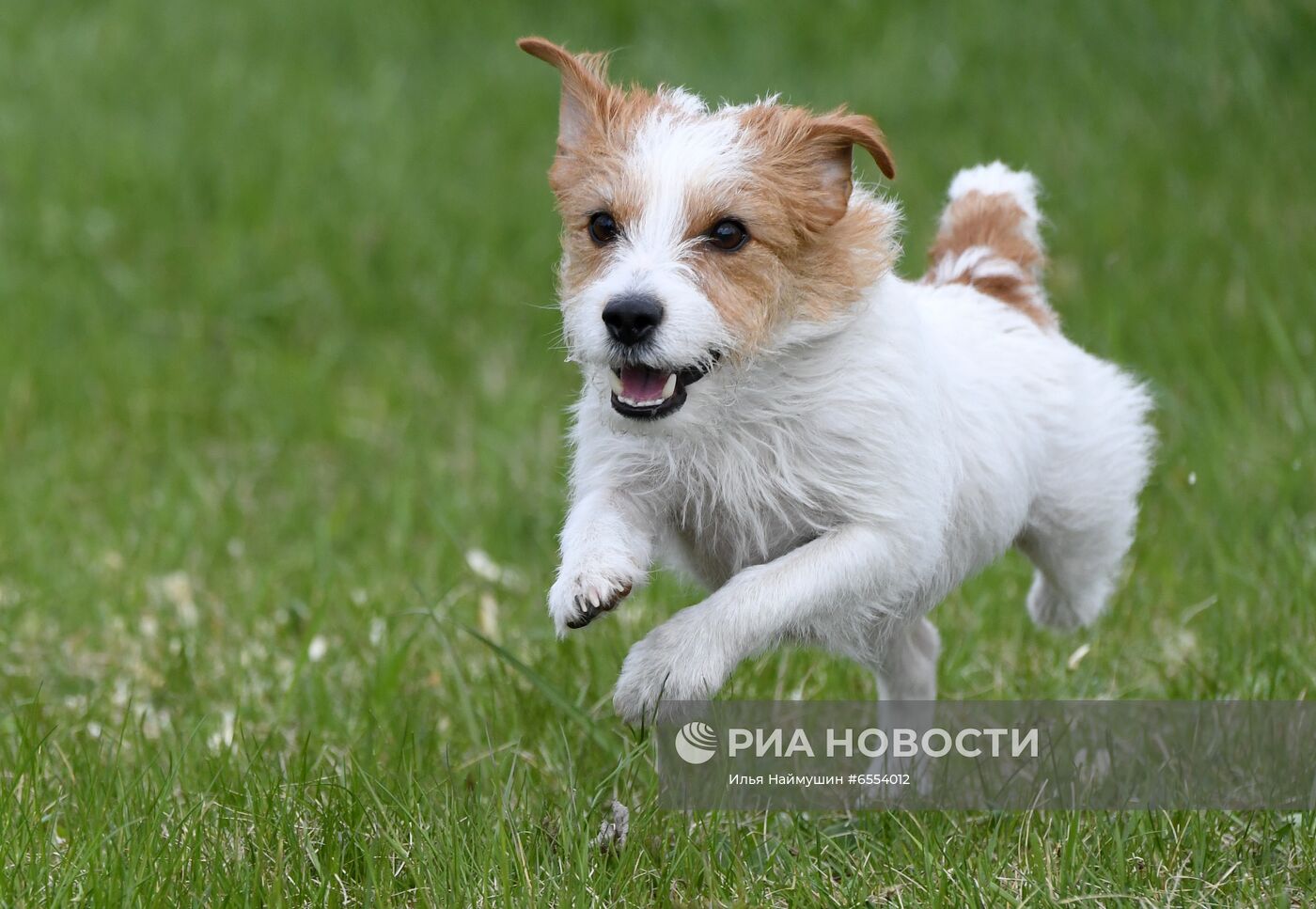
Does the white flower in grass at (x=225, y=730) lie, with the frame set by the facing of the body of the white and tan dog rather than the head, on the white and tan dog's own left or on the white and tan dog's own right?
on the white and tan dog's own right

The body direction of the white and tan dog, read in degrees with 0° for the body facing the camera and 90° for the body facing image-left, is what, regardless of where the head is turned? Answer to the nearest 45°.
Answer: approximately 45°
